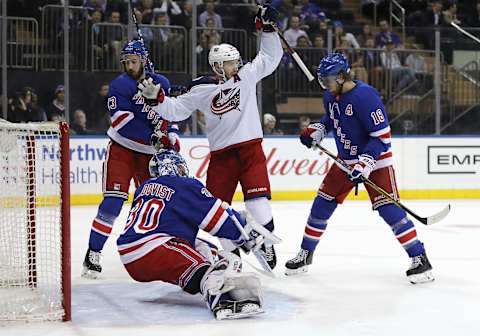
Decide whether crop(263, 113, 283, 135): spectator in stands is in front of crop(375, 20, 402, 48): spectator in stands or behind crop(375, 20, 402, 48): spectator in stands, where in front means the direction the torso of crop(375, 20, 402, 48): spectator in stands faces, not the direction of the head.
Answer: in front

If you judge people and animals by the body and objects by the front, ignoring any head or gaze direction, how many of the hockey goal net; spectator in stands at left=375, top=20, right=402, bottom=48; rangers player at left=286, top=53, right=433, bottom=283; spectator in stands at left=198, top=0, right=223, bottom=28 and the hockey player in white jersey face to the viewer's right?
1

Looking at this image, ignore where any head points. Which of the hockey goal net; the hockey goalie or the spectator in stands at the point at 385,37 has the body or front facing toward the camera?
the spectator in stands

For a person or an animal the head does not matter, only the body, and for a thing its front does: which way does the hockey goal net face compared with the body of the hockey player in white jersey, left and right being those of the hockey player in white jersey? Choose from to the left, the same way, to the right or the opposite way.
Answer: to the left

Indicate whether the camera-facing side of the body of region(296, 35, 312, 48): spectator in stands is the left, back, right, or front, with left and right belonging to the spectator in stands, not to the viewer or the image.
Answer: front

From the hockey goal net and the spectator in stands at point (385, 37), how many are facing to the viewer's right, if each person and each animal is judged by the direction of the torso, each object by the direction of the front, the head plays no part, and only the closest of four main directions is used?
1

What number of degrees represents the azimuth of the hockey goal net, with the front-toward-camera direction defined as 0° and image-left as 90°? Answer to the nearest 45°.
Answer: approximately 270°

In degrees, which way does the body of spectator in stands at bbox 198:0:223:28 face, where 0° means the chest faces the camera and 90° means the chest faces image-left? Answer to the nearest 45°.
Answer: approximately 0°

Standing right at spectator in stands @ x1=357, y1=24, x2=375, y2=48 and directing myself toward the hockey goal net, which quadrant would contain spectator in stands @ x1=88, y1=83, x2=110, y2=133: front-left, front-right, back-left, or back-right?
front-right

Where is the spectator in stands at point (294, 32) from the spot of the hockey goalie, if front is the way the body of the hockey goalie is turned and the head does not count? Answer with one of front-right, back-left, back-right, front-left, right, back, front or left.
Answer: front-left

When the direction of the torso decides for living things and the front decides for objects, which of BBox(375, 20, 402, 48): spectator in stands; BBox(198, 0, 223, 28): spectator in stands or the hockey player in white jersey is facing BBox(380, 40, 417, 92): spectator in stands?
BBox(375, 20, 402, 48): spectator in stands

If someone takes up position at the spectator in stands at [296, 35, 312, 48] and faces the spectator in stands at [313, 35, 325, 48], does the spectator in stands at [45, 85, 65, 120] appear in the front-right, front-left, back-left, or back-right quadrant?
back-right

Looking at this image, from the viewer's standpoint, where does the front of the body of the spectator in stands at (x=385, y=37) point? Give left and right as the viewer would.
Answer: facing the viewer

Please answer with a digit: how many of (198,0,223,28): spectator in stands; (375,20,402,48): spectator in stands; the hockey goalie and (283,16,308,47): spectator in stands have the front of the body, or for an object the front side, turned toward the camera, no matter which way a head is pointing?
3

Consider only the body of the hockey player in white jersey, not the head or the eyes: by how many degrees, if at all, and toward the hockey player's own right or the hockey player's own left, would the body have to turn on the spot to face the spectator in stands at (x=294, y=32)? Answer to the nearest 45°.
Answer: approximately 180°
